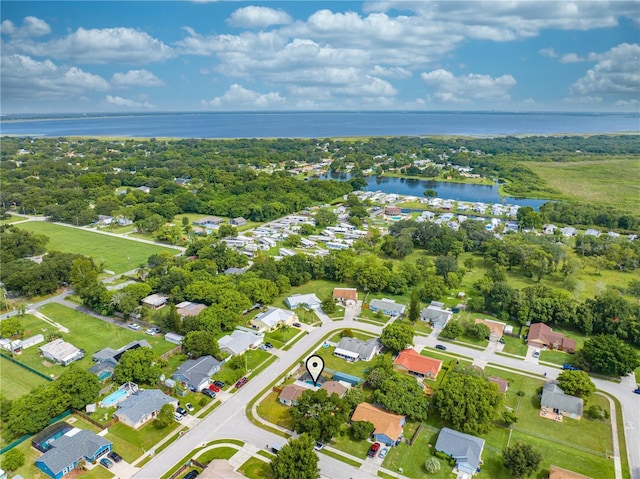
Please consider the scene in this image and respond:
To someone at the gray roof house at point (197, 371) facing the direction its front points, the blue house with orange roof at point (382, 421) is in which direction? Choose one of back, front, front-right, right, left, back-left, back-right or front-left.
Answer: front

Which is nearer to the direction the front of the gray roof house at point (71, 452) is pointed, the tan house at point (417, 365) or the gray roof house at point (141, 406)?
the tan house

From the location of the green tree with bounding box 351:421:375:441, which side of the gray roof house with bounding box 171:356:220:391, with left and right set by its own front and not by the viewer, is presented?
front

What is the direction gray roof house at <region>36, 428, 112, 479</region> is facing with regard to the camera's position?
facing the viewer and to the right of the viewer

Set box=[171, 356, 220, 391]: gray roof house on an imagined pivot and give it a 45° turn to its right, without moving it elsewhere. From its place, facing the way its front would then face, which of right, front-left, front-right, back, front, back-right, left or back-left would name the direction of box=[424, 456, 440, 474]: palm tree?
front-left

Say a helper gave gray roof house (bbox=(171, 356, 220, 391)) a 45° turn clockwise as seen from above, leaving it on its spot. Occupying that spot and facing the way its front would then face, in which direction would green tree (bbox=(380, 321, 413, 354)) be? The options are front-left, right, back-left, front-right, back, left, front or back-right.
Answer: left

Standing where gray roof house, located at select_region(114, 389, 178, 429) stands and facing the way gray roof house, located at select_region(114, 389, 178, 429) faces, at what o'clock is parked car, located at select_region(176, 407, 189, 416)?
The parked car is roughly at 11 o'clock from the gray roof house.

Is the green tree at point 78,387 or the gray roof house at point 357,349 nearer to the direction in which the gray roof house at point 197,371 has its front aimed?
the gray roof house

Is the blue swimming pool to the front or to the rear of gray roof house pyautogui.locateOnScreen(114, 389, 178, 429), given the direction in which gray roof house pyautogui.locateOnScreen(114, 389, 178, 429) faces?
to the rear

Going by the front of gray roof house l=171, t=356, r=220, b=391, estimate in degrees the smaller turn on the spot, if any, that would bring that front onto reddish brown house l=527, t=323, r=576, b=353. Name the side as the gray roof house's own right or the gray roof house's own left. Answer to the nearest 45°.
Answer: approximately 45° to the gray roof house's own left

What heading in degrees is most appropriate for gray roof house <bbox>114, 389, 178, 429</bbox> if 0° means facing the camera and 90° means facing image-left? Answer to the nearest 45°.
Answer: approximately 315°

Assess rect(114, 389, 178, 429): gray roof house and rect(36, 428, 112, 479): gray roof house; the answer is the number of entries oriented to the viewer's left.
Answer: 0

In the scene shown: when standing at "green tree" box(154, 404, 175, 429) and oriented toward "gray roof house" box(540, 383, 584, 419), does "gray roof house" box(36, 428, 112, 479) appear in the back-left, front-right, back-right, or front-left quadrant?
back-right

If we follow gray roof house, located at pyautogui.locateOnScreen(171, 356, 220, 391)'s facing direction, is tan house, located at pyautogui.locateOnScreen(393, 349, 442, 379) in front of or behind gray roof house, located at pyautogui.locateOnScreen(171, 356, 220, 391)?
in front

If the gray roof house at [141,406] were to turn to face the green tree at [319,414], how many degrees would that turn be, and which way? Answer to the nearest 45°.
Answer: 0° — it already faces it

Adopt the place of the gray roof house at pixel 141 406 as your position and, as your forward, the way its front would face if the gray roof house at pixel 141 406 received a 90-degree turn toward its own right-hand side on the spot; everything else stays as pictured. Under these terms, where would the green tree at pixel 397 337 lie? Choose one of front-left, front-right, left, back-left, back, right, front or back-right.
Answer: back-left
